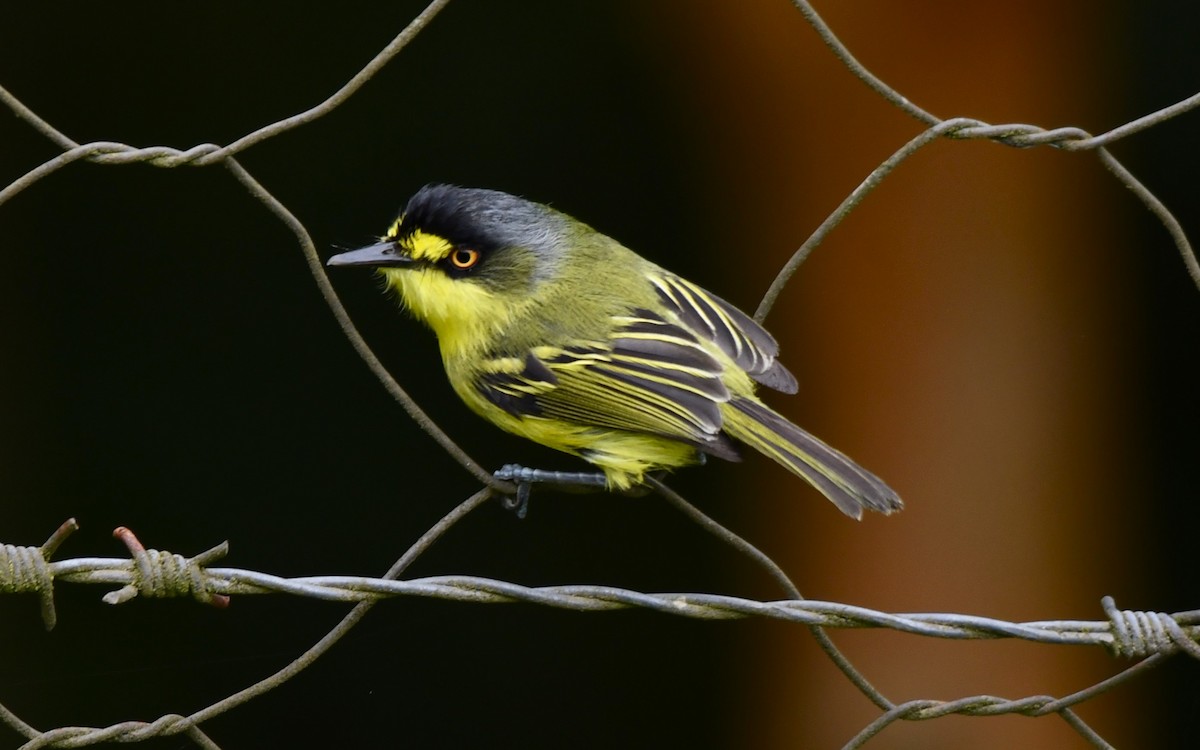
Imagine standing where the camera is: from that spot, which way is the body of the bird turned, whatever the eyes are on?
to the viewer's left
